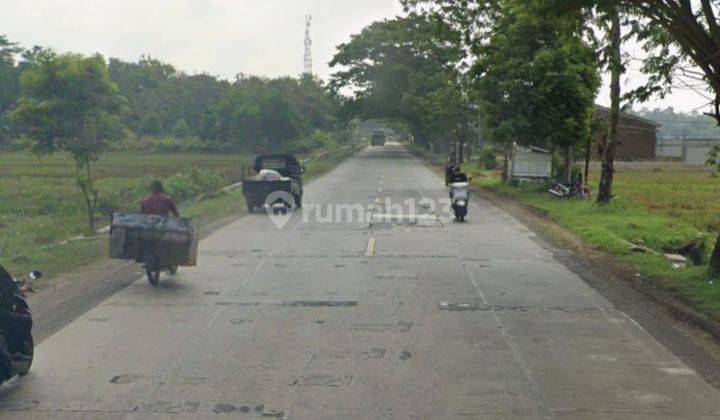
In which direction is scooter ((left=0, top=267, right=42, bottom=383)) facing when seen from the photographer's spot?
facing away from the viewer and to the right of the viewer

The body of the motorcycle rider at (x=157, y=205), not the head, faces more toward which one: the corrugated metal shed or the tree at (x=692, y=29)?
the corrugated metal shed

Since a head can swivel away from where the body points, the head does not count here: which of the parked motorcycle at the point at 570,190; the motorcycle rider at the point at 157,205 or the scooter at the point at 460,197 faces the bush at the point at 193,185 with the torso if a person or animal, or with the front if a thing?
the motorcycle rider

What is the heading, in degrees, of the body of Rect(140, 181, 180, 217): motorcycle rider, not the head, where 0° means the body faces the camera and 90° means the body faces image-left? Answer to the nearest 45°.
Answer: approximately 180°

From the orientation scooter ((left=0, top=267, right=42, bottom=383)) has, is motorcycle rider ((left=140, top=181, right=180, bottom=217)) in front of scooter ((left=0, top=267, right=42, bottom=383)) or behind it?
in front

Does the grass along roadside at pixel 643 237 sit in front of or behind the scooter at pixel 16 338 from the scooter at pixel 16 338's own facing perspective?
in front

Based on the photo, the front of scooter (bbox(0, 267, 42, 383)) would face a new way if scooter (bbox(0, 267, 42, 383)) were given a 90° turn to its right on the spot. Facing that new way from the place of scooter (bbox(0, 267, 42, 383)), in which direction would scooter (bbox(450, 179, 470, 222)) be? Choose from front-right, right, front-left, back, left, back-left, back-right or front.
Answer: left

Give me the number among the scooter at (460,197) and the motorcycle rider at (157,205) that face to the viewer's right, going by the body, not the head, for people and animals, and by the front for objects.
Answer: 0

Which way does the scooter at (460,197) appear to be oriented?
toward the camera

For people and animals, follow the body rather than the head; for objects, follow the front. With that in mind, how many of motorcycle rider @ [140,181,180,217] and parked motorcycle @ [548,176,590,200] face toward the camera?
0

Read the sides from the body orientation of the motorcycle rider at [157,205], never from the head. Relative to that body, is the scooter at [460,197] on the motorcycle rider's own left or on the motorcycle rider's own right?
on the motorcycle rider's own right

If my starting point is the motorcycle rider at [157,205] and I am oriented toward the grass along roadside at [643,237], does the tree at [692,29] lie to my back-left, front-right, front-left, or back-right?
front-right

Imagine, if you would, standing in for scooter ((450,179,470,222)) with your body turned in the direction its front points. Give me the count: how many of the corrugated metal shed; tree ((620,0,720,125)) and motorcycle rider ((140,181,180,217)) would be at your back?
1
